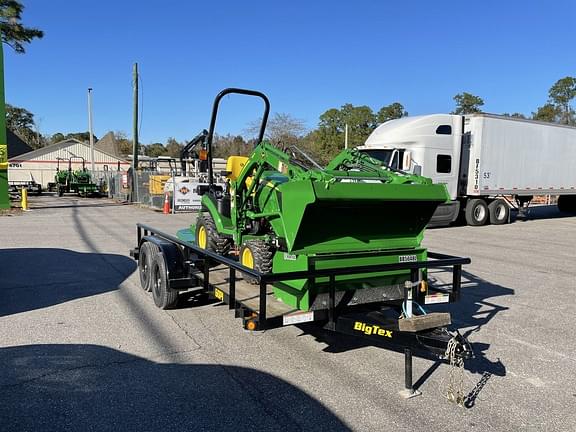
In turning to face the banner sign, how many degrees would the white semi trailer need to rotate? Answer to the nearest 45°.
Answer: approximately 45° to its right

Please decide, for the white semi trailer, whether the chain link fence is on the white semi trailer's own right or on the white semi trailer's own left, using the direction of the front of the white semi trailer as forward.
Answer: on the white semi trailer's own right

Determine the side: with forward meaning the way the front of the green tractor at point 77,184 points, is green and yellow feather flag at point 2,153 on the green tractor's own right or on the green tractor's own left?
on the green tractor's own right

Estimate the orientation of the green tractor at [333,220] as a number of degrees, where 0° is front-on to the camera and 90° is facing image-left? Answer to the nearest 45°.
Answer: approximately 315°

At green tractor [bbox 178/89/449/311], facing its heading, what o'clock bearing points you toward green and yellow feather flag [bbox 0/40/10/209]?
The green and yellow feather flag is roughly at 6 o'clock from the green tractor.

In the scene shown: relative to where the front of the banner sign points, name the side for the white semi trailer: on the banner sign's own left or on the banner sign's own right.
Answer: on the banner sign's own left

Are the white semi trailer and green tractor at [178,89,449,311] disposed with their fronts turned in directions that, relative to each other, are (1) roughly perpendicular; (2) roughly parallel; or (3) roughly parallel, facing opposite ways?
roughly perpendicular

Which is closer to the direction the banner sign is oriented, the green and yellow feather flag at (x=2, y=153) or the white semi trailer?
the white semi trailer

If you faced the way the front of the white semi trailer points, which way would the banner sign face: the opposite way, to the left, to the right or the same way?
to the left

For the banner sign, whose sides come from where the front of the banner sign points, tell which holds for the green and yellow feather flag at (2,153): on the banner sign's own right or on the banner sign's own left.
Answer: on the banner sign's own right

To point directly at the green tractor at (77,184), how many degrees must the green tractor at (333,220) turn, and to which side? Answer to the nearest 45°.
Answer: approximately 180°
